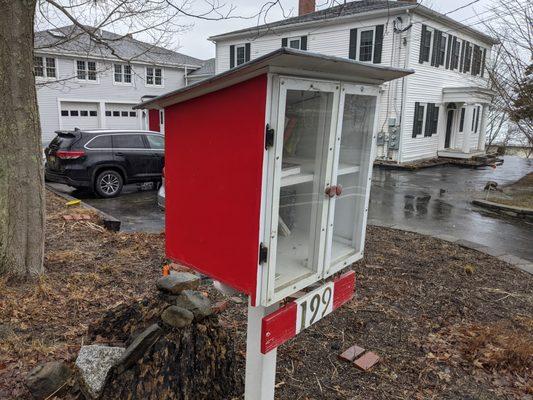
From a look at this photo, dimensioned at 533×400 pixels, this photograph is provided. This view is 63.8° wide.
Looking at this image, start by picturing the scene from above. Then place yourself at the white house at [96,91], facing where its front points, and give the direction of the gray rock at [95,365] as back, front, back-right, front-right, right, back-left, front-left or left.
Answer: front-right

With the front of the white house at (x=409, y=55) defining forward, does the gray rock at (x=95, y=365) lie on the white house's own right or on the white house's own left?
on the white house's own right

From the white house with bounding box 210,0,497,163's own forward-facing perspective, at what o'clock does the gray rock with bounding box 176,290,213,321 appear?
The gray rock is roughly at 2 o'clock from the white house.

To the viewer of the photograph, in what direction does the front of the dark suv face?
facing away from the viewer and to the right of the viewer

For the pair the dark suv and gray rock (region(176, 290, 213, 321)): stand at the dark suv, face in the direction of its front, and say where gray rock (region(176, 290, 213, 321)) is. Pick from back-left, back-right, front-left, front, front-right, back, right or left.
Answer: back-right

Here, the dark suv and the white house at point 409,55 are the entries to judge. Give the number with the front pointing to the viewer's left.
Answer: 0

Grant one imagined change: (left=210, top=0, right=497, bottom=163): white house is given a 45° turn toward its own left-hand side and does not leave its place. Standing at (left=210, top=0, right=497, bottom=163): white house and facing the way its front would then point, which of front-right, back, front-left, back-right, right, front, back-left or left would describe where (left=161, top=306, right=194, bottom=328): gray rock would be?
right

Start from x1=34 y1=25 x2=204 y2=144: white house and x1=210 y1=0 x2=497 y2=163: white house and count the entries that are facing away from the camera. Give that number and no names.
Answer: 0

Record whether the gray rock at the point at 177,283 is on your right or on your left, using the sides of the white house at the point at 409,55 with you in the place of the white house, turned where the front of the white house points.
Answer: on your right

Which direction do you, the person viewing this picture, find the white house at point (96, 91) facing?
facing the viewer and to the right of the viewer

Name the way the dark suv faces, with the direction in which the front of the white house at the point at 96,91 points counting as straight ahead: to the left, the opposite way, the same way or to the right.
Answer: to the left

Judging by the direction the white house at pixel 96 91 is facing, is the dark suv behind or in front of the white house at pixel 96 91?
in front

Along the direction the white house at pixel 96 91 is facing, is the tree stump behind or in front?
in front
